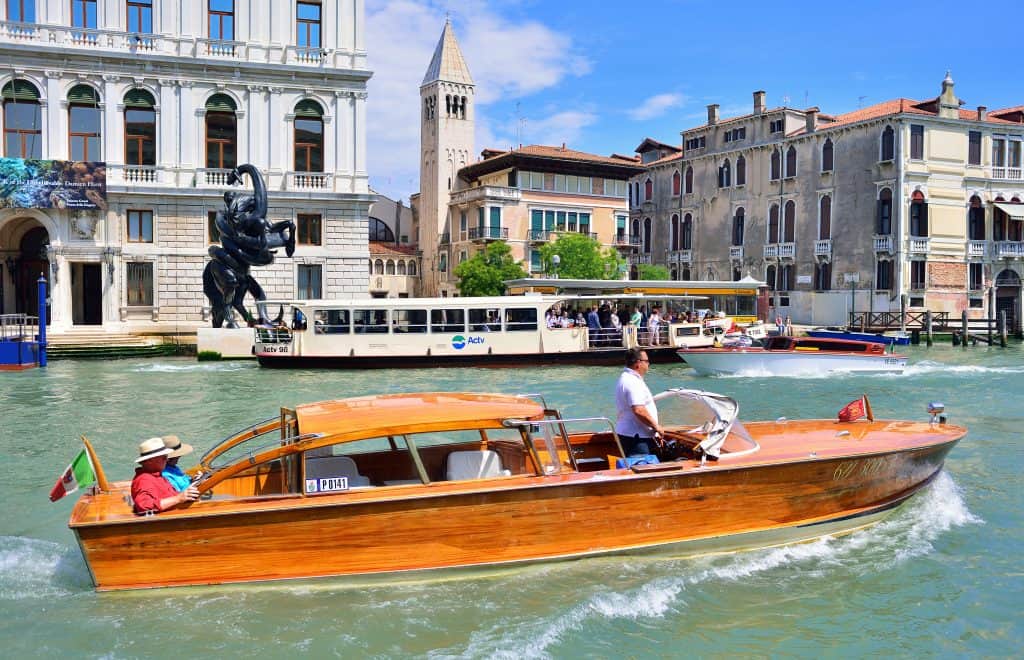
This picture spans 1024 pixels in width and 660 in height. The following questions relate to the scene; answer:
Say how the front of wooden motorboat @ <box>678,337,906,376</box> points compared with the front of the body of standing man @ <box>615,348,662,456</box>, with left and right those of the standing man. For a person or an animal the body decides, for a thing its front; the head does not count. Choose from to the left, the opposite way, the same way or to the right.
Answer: the opposite way

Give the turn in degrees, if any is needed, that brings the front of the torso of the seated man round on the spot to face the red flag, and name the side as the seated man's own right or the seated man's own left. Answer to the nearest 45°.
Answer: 0° — they already face it

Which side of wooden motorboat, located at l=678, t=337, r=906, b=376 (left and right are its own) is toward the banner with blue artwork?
front

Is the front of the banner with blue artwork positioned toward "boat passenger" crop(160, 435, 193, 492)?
yes

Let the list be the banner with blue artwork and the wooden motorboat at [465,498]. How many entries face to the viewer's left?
0

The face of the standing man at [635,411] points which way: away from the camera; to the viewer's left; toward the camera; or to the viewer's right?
to the viewer's right

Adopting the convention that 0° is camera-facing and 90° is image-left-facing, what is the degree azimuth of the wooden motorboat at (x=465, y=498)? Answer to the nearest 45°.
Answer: approximately 270°

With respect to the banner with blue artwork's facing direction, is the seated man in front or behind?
in front

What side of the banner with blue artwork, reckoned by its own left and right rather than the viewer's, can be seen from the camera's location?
front

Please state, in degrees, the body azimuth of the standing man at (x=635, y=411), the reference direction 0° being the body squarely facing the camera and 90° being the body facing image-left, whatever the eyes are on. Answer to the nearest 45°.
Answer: approximately 270°

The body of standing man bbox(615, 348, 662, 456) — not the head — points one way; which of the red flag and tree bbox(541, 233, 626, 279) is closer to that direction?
the red flag

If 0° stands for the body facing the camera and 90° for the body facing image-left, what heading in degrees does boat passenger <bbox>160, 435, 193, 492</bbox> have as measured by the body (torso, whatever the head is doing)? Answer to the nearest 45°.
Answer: approximately 270°
